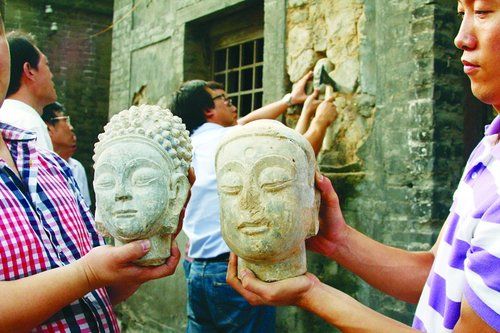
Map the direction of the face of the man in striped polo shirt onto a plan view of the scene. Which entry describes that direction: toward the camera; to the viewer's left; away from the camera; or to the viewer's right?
to the viewer's left

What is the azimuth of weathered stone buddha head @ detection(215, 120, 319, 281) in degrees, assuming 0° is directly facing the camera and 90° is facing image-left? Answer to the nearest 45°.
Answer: approximately 45°

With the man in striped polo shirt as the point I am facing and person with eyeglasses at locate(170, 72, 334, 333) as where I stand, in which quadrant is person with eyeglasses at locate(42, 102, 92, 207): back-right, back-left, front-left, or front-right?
back-right

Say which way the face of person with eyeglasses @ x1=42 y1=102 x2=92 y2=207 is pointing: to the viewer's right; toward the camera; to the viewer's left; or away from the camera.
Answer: to the viewer's right

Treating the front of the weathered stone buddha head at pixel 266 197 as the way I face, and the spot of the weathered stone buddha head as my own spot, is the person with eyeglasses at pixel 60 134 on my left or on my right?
on my right

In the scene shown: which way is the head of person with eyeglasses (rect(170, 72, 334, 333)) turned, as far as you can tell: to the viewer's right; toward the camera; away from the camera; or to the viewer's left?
to the viewer's right

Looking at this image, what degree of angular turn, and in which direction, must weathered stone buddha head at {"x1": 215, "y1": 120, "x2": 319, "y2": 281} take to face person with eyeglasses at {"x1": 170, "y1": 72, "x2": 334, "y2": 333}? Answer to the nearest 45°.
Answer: approximately 135° to its right
